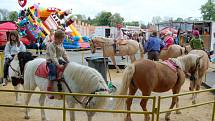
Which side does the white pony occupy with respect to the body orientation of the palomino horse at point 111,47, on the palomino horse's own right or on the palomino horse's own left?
on the palomino horse's own left

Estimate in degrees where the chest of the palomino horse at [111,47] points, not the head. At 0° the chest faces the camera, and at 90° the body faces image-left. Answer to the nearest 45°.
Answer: approximately 90°

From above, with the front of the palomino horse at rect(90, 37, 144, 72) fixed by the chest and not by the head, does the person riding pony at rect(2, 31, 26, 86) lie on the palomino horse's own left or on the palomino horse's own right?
on the palomino horse's own left

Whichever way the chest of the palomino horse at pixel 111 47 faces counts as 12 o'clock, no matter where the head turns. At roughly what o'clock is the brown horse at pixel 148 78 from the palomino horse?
The brown horse is roughly at 9 o'clock from the palomino horse.

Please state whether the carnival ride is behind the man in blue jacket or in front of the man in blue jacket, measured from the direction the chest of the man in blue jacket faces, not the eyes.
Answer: in front
